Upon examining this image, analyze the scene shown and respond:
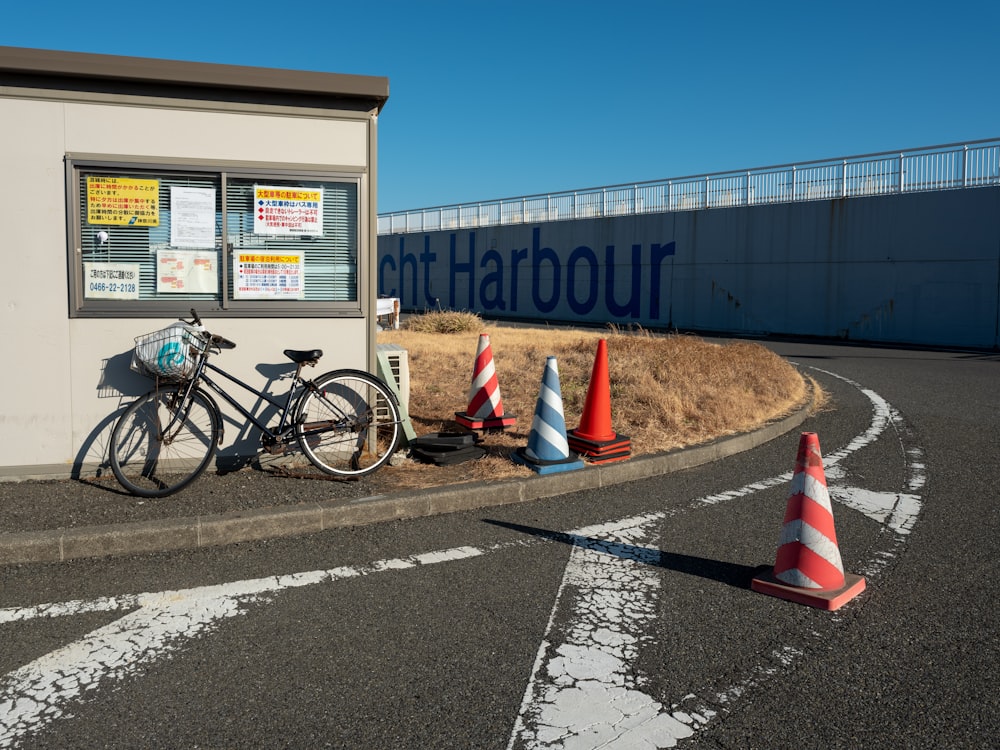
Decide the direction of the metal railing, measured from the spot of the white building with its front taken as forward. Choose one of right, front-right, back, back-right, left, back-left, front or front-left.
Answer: back-left

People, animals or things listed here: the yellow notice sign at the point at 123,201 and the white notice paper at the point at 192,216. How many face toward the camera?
2

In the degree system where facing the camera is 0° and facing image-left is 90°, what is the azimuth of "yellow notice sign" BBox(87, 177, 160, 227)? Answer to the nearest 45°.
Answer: approximately 0°

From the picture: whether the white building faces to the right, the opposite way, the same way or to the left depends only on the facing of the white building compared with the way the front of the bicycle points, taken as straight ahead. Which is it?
to the left

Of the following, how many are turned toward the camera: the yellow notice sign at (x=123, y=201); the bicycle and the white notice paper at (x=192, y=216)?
2

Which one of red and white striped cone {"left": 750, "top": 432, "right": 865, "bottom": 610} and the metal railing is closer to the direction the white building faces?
the red and white striped cone

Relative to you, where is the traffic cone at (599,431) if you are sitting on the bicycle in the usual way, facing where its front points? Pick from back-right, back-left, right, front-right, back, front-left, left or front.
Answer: back

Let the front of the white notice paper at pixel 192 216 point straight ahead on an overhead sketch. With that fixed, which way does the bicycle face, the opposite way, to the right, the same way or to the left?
to the right

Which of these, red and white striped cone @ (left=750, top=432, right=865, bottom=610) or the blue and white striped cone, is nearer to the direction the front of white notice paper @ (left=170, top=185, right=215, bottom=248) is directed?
the red and white striped cone

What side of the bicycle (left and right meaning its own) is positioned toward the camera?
left

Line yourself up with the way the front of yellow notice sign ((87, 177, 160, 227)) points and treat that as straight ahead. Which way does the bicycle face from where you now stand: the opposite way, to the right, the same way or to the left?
to the right
